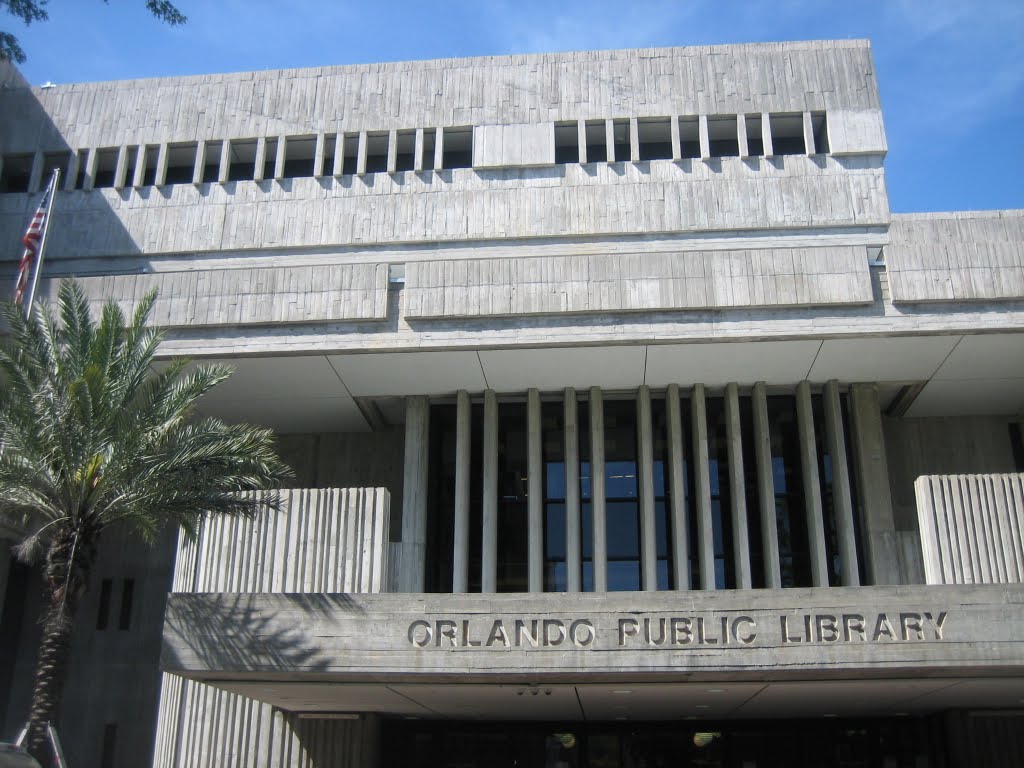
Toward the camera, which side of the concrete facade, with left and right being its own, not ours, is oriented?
front
